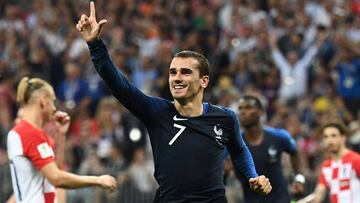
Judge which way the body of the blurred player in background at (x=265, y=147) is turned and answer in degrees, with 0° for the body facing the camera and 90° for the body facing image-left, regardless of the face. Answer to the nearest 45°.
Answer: approximately 45°

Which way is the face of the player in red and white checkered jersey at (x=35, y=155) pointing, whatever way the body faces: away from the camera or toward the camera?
away from the camera
